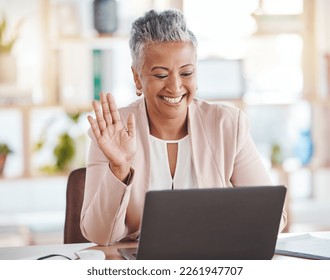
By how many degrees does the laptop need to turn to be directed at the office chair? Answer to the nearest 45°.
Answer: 0° — it already faces it

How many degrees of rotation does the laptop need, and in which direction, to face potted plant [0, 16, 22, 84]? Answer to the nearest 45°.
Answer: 0° — it already faces it

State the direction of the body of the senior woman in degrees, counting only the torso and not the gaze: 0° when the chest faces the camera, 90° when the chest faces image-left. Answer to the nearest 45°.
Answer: approximately 0°

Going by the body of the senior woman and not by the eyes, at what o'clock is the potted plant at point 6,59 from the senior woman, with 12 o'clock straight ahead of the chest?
The potted plant is roughly at 5 o'clock from the senior woman.

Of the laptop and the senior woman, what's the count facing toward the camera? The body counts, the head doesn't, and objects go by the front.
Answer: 1

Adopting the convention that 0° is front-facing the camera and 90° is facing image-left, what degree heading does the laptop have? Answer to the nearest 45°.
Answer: approximately 135°

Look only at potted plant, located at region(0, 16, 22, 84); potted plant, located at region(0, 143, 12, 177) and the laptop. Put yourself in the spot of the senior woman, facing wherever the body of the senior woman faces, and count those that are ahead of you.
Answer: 1

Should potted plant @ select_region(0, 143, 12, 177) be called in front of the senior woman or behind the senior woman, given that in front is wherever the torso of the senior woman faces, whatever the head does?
behind

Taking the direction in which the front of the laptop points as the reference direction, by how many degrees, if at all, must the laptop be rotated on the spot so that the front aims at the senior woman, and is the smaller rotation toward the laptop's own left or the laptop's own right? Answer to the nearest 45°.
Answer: approximately 45° to the laptop's own right
